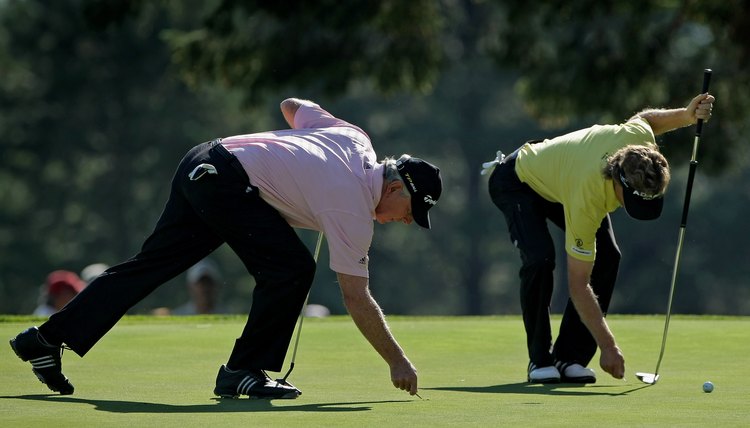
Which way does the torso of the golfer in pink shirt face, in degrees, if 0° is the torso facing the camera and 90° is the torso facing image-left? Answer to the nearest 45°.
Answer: approximately 270°

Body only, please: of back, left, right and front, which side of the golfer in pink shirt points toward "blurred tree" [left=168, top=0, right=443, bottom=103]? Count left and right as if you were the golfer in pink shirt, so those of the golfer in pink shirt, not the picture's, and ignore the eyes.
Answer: left

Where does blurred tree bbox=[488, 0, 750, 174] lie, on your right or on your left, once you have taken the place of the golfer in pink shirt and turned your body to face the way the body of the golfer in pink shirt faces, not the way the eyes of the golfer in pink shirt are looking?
on your left

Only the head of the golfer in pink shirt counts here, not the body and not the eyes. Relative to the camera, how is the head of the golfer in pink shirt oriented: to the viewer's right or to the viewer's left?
to the viewer's right

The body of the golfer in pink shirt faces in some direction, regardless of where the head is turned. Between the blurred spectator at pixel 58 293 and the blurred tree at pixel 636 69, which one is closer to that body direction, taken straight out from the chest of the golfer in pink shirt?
the blurred tree
